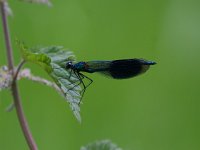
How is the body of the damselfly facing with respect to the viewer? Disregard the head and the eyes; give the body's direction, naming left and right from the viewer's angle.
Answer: facing to the left of the viewer

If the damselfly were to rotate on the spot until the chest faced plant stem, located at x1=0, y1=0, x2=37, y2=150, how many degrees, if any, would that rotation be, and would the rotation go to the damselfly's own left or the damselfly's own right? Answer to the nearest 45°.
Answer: approximately 45° to the damselfly's own left
